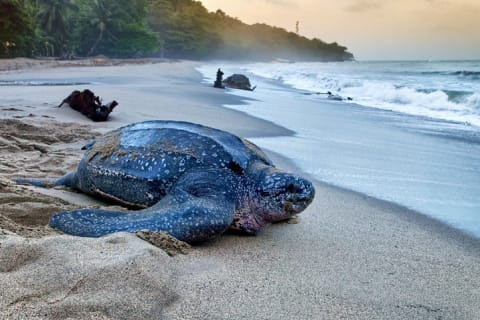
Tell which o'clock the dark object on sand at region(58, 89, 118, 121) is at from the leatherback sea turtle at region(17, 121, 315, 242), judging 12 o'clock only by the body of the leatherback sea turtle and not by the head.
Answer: The dark object on sand is roughly at 7 o'clock from the leatherback sea turtle.

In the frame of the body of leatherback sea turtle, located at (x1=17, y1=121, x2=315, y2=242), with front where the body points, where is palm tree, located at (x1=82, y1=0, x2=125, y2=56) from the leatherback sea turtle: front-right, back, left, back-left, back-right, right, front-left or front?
back-left

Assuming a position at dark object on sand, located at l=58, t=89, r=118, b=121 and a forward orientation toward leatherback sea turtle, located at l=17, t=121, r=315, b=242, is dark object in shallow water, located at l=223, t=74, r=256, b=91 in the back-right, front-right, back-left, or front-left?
back-left

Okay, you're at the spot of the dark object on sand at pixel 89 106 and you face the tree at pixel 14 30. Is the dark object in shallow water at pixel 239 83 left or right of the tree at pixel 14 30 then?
right

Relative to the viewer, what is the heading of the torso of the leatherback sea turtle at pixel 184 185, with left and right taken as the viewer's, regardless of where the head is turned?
facing the viewer and to the right of the viewer

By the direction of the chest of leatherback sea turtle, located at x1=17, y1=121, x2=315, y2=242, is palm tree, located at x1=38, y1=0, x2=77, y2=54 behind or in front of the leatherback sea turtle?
behind

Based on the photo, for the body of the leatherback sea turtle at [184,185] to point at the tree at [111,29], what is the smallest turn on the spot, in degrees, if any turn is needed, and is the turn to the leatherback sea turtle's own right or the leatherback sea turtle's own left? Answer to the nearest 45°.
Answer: approximately 135° to the leatherback sea turtle's own left

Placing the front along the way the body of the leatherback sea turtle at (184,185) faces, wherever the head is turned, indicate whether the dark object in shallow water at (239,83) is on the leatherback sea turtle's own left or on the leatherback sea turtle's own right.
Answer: on the leatherback sea turtle's own left
